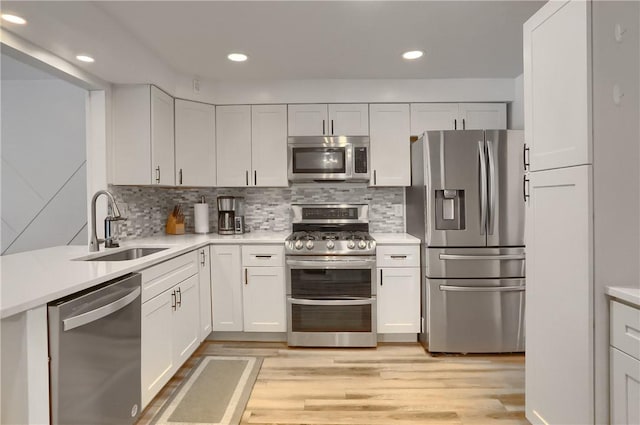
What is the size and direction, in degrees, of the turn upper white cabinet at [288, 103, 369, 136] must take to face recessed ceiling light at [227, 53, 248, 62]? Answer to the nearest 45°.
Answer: approximately 45° to its right

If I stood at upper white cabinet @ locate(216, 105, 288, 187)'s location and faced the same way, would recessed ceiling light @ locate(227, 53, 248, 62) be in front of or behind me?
in front

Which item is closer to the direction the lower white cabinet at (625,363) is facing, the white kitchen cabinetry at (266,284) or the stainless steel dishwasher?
the stainless steel dishwasher

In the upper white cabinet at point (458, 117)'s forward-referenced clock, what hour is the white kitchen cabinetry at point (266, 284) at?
The white kitchen cabinetry is roughly at 2 o'clock from the upper white cabinet.

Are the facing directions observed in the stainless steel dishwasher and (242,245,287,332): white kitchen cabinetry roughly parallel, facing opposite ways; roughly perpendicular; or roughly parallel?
roughly perpendicular

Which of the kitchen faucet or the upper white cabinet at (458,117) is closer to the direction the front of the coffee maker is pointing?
the kitchen faucet

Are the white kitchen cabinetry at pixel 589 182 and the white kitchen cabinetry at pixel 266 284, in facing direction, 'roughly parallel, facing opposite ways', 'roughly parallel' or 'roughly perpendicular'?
roughly perpendicular

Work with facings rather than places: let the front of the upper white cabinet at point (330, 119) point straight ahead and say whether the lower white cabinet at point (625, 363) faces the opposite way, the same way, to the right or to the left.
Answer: to the right

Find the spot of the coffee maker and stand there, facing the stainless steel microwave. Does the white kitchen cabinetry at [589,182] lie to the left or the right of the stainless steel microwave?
right

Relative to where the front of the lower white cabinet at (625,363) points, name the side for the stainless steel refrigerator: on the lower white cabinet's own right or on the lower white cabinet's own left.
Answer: on the lower white cabinet's own right
